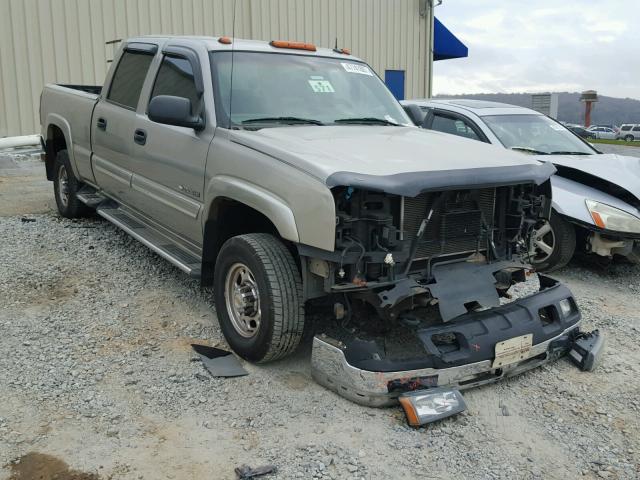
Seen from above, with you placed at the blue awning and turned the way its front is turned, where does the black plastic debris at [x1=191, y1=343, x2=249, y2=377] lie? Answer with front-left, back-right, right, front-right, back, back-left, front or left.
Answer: right

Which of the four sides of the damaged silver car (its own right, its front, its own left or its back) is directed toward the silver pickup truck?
right

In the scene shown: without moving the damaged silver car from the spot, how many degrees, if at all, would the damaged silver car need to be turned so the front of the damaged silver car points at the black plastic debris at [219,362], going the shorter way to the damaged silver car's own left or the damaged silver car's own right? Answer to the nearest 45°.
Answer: approximately 90° to the damaged silver car's own right

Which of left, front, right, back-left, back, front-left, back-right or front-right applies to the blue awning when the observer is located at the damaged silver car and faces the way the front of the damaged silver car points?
back-left

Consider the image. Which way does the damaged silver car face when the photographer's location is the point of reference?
facing the viewer and to the right of the viewer

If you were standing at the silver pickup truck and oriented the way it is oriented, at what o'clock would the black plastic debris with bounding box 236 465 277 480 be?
The black plastic debris is roughly at 2 o'clock from the silver pickup truck.

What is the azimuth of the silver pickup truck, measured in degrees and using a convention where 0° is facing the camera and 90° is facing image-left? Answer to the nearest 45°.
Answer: approximately 315°

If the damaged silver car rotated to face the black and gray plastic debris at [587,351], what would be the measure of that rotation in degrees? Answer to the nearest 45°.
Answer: approximately 45° to its right

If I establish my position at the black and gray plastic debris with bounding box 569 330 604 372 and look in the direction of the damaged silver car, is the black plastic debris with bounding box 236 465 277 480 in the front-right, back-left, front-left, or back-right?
back-left

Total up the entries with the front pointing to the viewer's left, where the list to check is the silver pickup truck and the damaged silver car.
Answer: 0
